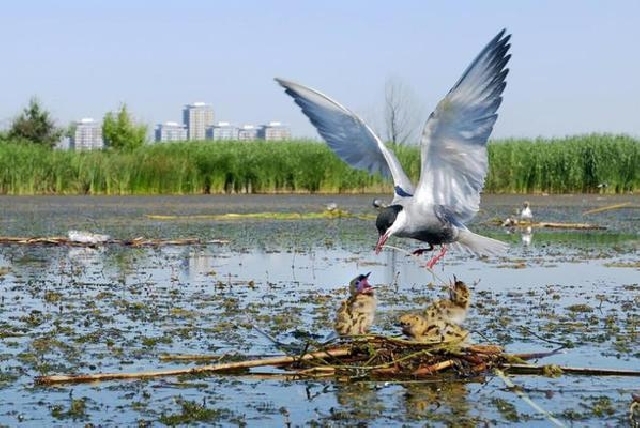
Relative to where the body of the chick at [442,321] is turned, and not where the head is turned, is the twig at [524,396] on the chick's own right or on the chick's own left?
on the chick's own right

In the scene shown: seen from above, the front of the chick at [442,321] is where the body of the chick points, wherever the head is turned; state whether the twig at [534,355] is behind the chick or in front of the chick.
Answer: in front

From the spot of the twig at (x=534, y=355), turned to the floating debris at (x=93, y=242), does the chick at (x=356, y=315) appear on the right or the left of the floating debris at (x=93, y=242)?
left

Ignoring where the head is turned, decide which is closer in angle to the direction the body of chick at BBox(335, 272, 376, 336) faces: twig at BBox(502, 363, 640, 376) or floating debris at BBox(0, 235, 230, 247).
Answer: the twig
